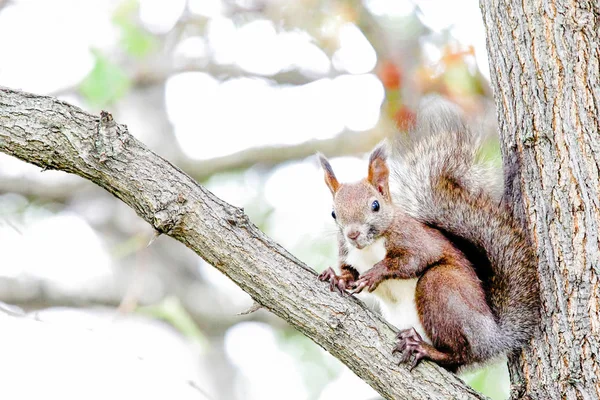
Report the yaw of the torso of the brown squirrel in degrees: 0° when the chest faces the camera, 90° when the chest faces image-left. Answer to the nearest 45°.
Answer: approximately 45°

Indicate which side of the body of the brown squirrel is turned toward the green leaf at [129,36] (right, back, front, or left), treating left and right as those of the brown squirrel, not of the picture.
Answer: right

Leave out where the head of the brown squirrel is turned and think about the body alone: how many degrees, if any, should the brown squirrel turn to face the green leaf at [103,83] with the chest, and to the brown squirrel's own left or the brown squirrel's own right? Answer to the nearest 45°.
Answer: approximately 90° to the brown squirrel's own right

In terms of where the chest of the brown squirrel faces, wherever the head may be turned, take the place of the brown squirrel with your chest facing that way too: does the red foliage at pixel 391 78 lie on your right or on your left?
on your right
